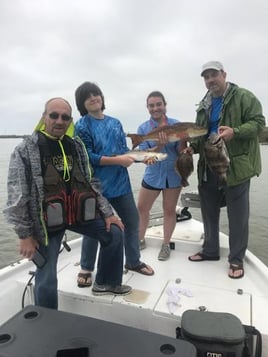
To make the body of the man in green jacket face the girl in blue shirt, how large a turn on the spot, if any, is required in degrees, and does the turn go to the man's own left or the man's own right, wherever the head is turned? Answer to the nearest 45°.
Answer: approximately 45° to the man's own right

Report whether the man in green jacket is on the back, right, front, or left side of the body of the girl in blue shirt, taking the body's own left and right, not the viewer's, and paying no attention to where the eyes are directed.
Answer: left

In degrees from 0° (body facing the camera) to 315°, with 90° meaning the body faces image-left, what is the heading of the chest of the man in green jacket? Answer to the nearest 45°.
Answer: approximately 45°

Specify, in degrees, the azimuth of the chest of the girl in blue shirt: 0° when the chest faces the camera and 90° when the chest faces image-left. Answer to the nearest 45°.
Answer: approximately 0°

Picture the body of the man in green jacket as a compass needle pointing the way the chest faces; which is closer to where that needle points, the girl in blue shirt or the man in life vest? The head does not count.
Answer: the man in life vest
